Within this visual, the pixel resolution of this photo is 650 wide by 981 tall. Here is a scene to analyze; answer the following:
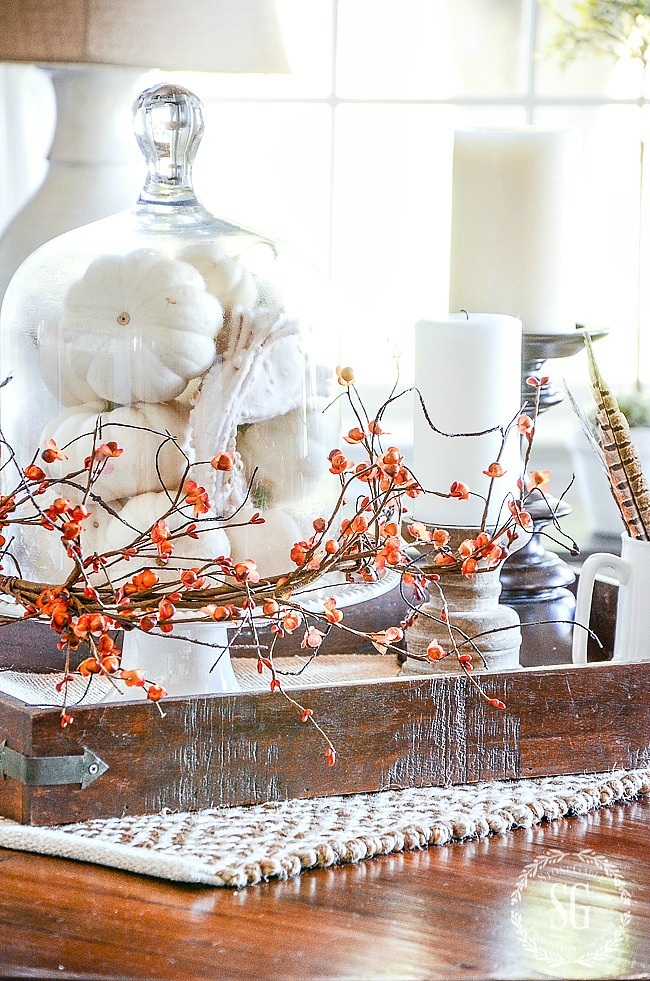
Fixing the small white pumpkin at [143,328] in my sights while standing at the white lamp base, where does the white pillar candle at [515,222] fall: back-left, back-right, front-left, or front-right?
front-left

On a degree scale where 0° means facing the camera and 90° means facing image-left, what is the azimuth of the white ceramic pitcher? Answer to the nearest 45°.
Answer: approximately 270°
